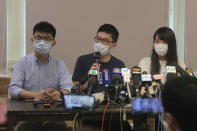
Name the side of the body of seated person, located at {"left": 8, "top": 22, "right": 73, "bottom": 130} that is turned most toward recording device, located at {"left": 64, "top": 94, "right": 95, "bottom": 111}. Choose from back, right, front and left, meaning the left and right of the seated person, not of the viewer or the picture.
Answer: front

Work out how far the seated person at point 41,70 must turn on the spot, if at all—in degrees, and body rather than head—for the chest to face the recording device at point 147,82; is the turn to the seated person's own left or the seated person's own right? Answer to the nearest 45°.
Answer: approximately 45° to the seated person's own left

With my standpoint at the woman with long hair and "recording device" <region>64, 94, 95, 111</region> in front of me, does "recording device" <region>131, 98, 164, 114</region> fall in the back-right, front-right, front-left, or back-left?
front-left

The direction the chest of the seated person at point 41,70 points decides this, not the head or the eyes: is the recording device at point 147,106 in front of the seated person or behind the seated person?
in front

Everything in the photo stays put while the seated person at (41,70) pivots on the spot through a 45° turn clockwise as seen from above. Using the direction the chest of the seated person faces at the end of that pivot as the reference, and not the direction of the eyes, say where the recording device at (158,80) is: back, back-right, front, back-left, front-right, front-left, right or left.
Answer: left

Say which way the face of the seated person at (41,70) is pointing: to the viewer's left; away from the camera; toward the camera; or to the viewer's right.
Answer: toward the camera

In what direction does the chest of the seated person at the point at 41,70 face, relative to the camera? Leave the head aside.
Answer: toward the camera

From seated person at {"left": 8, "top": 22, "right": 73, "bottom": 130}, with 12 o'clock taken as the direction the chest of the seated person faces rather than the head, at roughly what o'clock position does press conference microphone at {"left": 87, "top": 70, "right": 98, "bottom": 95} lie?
The press conference microphone is roughly at 11 o'clock from the seated person.

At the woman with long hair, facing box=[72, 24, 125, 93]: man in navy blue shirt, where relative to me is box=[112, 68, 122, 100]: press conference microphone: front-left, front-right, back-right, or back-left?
front-left

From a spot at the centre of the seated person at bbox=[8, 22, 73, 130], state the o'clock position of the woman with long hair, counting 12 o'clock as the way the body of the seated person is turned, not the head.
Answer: The woman with long hair is roughly at 9 o'clock from the seated person.

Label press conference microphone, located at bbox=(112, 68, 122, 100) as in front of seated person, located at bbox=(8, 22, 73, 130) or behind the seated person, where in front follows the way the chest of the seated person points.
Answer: in front

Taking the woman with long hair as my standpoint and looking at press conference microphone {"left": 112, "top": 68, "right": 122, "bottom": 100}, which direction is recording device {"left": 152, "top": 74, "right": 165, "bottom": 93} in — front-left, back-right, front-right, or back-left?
front-left

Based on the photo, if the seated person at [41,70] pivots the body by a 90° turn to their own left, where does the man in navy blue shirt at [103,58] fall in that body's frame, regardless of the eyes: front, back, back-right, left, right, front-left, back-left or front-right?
front

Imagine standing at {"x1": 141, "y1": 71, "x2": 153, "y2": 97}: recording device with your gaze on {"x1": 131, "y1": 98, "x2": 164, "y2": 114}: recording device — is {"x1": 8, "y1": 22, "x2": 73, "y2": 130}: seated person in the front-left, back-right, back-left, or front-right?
back-right
